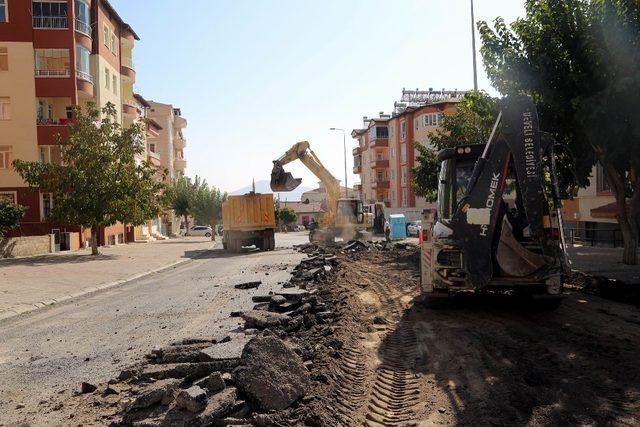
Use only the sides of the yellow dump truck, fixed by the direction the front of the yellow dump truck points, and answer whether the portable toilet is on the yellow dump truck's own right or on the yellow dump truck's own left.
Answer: on the yellow dump truck's own right

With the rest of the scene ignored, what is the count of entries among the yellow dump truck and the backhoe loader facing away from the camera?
2

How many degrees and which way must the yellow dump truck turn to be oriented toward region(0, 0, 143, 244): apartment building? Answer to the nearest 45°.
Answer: approximately 90° to its left

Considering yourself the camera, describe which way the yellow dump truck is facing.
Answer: facing away from the viewer

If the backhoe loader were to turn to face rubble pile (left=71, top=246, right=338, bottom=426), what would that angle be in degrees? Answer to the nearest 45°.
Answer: approximately 135° to its left

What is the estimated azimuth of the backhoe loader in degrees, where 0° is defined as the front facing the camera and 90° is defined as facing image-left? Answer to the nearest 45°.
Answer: approximately 180°

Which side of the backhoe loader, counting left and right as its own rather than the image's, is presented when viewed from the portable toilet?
front

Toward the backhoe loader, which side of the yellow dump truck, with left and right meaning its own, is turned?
back

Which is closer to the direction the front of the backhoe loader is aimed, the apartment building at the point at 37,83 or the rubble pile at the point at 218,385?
the apartment building

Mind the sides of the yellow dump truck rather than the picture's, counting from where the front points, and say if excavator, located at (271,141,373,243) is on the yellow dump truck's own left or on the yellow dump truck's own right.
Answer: on the yellow dump truck's own right

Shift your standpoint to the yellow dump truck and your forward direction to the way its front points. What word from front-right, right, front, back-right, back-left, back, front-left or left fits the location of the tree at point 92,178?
left

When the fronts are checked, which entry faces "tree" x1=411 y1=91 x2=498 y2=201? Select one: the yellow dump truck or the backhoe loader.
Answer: the backhoe loader
